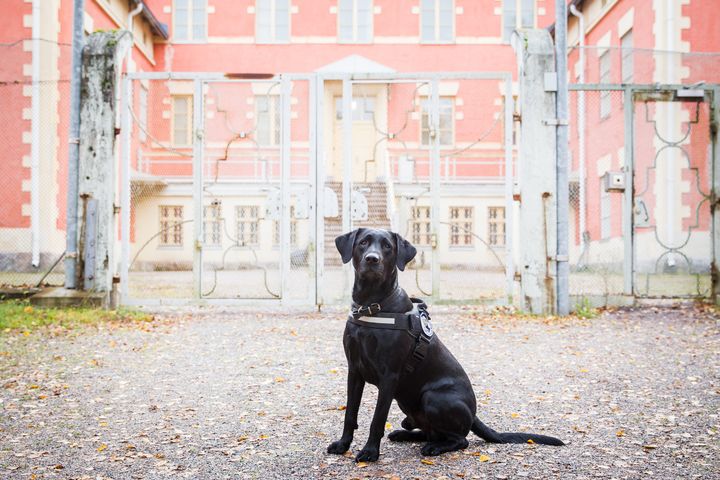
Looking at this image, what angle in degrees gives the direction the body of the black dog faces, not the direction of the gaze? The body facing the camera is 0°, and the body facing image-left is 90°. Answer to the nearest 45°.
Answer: approximately 45°

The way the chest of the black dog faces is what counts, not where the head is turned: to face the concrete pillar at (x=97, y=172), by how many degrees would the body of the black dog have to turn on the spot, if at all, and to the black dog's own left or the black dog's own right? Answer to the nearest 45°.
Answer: approximately 90° to the black dog's own right

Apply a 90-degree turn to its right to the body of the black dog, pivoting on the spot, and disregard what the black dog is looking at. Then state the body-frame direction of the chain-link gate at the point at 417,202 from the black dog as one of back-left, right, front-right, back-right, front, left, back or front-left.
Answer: front-right

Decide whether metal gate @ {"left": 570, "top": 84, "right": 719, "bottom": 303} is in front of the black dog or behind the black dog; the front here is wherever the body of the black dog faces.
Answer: behind

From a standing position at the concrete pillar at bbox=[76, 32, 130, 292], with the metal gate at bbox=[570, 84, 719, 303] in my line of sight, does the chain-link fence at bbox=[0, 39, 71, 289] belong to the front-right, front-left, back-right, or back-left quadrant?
back-left

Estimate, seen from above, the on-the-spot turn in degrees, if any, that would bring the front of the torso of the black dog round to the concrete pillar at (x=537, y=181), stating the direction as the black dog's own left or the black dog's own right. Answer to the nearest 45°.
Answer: approximately 135° to the black dog's own right

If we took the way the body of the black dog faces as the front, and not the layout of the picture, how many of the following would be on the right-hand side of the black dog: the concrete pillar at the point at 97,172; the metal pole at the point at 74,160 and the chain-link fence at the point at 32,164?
3

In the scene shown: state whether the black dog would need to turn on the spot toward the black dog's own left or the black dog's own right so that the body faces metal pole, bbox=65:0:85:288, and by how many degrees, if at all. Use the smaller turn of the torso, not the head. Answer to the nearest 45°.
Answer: approximately 90° to the black dog's own right

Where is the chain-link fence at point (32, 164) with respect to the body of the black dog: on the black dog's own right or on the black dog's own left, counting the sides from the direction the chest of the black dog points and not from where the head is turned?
on the black dog's own right

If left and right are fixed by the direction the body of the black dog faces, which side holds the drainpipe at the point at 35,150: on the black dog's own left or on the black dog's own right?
on the black dog's own right
